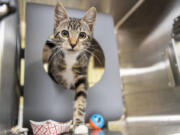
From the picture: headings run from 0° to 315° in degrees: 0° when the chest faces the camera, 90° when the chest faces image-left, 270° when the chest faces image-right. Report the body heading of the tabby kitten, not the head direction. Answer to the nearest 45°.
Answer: approximately 0°
